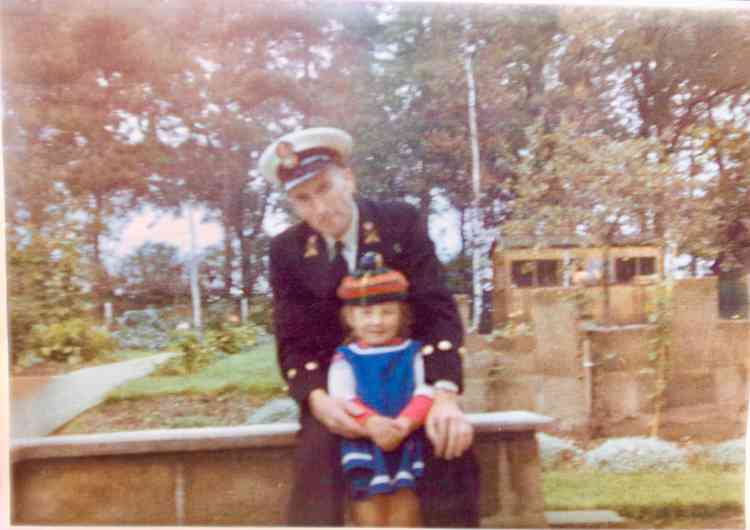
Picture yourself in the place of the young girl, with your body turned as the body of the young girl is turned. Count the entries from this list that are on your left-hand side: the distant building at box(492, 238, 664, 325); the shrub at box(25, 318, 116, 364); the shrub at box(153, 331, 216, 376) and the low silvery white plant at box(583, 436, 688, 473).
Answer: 2

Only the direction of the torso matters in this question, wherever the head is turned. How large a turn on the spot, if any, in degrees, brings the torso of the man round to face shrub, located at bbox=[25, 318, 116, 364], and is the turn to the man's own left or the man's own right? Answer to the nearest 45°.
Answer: approximately 90° to the man's own right

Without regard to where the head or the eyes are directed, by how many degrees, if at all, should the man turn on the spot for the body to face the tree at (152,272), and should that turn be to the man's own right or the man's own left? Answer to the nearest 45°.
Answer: approximately 180°

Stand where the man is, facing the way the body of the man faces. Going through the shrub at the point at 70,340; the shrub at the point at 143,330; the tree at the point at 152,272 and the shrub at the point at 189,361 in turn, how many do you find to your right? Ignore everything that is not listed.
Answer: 4

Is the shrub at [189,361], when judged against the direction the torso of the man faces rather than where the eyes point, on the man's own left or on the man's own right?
on the man's own right

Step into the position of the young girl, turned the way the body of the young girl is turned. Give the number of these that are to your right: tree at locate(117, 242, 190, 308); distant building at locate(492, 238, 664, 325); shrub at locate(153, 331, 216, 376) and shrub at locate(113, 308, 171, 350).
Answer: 3

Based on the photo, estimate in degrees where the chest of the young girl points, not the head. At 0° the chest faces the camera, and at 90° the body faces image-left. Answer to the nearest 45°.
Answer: approximately 0°

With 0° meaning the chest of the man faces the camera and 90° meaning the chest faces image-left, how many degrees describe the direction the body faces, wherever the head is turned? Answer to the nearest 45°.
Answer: approximately 0°
